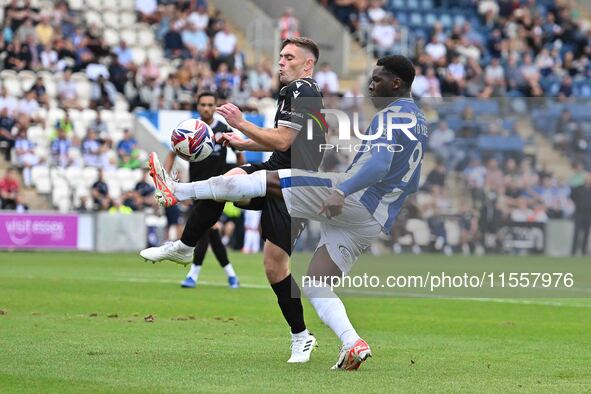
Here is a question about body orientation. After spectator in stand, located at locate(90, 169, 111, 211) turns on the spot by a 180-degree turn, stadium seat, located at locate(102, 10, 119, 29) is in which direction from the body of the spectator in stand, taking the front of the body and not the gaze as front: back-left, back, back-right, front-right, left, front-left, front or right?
front

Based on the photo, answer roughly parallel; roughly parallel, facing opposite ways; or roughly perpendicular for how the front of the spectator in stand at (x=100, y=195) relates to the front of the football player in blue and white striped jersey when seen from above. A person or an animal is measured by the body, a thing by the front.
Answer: roughly perpendicular

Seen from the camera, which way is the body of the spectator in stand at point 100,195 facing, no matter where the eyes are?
toward the camera

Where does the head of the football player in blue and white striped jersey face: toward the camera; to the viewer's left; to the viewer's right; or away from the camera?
to the viewer's left

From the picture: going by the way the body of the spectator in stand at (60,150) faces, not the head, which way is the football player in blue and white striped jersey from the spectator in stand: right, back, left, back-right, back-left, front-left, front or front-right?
front

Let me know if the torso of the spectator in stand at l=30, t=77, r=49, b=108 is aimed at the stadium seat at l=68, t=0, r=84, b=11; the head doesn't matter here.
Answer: no

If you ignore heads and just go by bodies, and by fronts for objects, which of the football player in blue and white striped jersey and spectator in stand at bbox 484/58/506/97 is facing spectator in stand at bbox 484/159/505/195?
spectator in stand at bbox 484/58/506/97

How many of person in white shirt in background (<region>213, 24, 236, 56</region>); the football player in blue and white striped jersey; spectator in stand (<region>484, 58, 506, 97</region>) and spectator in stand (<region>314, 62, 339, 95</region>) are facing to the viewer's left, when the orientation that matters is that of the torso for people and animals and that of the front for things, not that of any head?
1

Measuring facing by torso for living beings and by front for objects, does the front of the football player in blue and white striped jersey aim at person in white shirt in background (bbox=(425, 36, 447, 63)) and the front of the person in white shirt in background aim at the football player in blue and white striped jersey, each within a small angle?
no

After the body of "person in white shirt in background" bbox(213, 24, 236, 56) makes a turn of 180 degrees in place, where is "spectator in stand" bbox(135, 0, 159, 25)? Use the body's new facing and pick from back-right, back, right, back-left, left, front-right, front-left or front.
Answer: left

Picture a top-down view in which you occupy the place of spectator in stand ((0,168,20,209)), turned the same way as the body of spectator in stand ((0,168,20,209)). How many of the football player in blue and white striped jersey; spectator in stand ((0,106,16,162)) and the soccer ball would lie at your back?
1

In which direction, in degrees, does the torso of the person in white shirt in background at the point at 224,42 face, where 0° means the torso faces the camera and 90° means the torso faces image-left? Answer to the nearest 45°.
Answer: approximately 0°

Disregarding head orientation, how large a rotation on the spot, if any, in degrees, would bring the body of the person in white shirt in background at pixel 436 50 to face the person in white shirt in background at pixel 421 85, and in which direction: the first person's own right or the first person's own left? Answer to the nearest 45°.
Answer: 0° — they already face them

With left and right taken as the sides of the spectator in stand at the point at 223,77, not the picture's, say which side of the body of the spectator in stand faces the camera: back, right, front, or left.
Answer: front

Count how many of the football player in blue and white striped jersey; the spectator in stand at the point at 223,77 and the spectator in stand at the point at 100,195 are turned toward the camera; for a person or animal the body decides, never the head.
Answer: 2

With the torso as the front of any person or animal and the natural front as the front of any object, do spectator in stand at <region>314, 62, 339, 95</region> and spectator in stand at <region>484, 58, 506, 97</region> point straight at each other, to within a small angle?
no

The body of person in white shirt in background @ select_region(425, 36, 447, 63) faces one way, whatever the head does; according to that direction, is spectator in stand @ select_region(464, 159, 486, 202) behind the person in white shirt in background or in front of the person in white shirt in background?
in front

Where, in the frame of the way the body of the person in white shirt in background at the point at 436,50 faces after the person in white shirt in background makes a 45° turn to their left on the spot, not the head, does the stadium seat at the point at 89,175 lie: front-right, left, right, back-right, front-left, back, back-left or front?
right

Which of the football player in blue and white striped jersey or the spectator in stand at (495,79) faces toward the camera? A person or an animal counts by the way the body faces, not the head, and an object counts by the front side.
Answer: the spectator in stand
